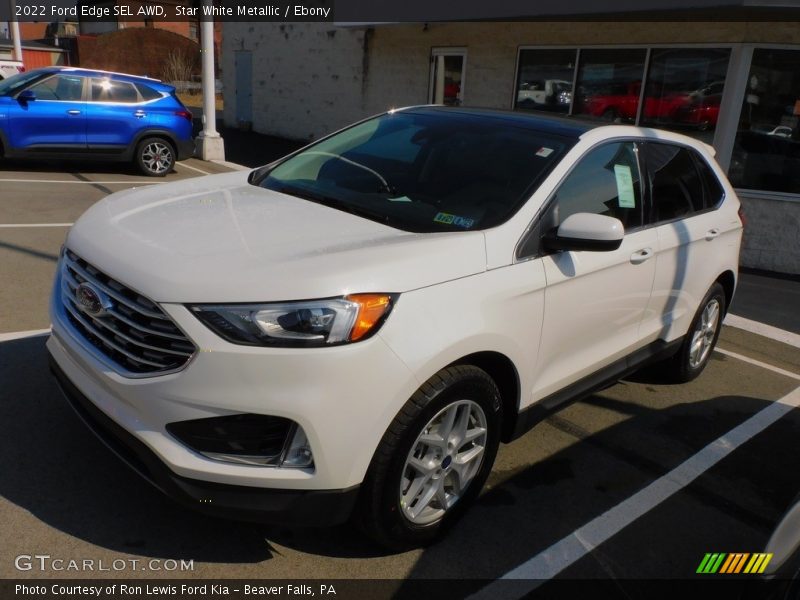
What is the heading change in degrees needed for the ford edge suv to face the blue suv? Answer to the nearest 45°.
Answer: approximately 90° to its right

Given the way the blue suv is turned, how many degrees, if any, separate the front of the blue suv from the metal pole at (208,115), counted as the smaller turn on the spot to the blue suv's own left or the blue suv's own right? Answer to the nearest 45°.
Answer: approximately 135° to the blue suv's own right

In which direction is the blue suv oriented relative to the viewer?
to the viewer's left

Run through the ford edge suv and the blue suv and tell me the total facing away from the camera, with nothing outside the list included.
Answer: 0

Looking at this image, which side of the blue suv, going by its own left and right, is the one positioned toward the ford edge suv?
left

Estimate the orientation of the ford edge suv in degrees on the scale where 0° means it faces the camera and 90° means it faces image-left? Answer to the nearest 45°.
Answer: approximately 45°

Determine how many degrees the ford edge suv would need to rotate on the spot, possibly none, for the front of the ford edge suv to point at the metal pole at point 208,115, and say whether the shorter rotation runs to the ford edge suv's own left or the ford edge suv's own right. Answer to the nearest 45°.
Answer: approximately 135° to the ford edge suv's own right
